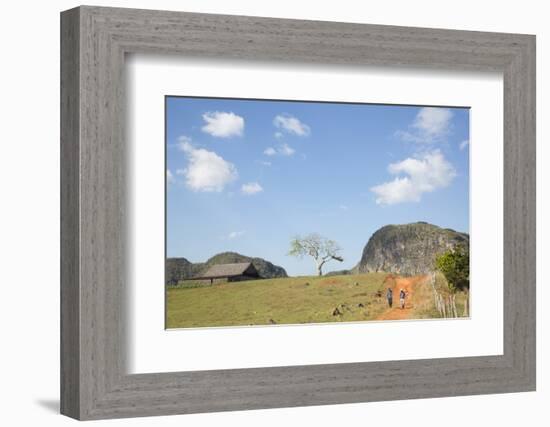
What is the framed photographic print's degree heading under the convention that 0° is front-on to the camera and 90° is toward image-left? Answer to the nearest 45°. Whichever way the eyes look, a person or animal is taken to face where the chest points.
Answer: approximately 315°
